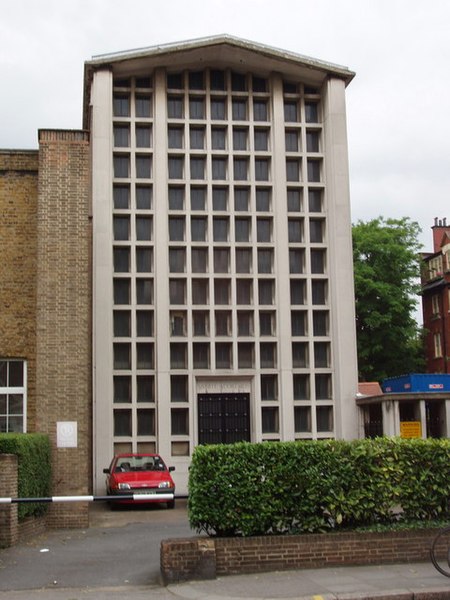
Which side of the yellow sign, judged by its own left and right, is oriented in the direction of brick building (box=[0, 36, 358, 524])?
right

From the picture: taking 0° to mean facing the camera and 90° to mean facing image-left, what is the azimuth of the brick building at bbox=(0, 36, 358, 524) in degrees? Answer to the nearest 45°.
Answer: approximately 0°

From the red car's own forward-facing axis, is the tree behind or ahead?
behind

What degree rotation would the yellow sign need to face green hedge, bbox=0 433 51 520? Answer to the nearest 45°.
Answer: approximately 45° to its right

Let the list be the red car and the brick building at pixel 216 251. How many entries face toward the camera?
2

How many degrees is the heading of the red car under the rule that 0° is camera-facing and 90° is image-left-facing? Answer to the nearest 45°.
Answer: approximately 0°

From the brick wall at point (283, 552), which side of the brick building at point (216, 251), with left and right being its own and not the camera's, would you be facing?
front

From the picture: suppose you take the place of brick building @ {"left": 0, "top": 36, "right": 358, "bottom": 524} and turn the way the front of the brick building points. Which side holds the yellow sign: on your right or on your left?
on your left
